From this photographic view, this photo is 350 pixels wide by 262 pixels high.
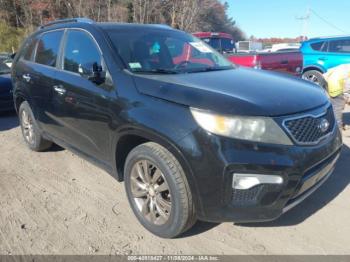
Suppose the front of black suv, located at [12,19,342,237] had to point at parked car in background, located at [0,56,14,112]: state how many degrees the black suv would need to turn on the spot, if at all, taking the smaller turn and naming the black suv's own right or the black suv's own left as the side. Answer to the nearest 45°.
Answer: approximately 180°

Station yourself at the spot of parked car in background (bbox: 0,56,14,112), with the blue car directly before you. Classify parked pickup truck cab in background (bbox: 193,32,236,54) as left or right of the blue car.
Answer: left

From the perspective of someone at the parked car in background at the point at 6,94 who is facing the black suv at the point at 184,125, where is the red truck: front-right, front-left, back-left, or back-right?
front-left

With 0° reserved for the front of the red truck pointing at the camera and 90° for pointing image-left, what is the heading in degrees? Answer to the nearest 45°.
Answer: approximately 135°

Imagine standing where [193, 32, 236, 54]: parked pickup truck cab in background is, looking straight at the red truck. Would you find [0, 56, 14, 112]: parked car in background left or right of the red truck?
right

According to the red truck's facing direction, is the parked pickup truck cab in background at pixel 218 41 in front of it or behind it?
in front

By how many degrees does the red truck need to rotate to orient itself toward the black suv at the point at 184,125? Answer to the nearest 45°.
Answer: approximately 135° to its left

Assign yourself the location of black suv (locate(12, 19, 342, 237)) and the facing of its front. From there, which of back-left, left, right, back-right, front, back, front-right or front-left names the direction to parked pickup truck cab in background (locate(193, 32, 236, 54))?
back-left

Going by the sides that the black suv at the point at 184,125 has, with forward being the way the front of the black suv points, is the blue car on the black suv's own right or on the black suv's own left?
on the black suv's own left

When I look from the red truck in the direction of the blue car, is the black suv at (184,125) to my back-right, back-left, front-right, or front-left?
back-right

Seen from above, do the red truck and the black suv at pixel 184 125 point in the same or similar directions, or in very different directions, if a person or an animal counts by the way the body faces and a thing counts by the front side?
very different directions

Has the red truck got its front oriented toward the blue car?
no

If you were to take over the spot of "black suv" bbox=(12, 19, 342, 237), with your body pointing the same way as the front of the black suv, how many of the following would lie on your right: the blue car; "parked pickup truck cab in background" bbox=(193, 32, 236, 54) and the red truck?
0
